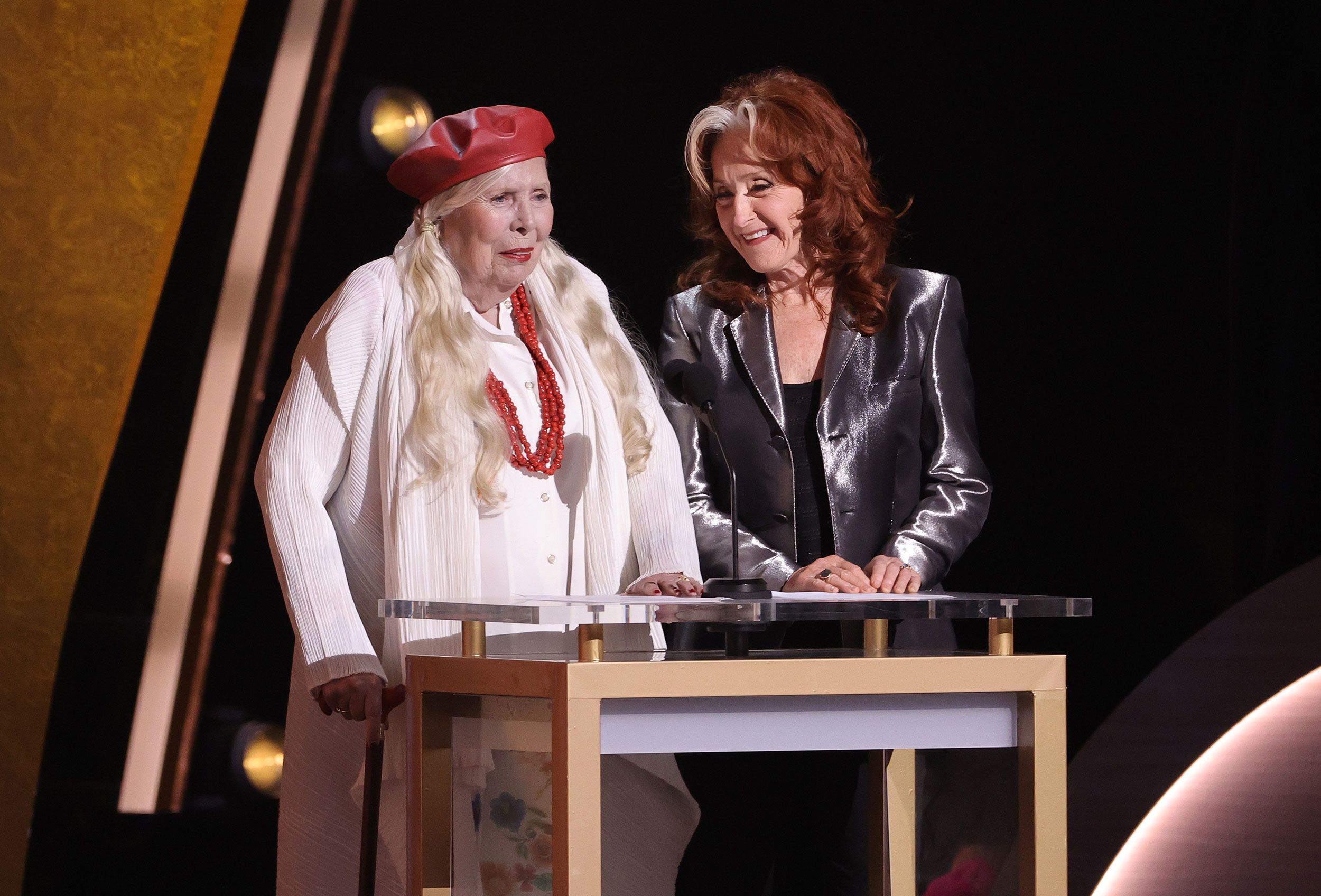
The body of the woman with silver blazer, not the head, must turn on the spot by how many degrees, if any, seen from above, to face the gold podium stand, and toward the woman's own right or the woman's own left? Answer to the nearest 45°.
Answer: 0° — they already face it

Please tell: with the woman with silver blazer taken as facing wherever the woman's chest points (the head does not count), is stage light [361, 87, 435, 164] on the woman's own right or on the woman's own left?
on the woman's own right

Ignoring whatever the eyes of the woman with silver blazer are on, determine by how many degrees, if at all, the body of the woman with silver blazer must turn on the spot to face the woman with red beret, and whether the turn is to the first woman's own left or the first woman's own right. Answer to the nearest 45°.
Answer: approximately 45° to the first woman's own right

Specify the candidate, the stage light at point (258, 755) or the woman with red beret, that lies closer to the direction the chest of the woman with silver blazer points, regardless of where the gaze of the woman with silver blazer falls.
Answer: the woman with red beret

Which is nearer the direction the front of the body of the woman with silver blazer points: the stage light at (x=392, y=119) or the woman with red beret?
the woman with red beret

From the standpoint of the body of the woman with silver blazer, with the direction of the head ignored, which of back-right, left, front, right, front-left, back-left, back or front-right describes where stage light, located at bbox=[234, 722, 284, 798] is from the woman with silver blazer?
back-right

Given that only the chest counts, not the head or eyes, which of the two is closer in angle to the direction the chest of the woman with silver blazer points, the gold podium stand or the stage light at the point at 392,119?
the gold podium stand

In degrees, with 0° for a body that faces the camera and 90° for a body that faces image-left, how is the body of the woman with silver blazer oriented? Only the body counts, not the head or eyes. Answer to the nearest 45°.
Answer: approximately 0°

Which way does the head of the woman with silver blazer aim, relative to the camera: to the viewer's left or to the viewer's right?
to the viewer's left
